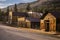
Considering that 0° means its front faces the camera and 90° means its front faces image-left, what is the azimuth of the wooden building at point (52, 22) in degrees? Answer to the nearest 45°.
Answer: approximately 45°
